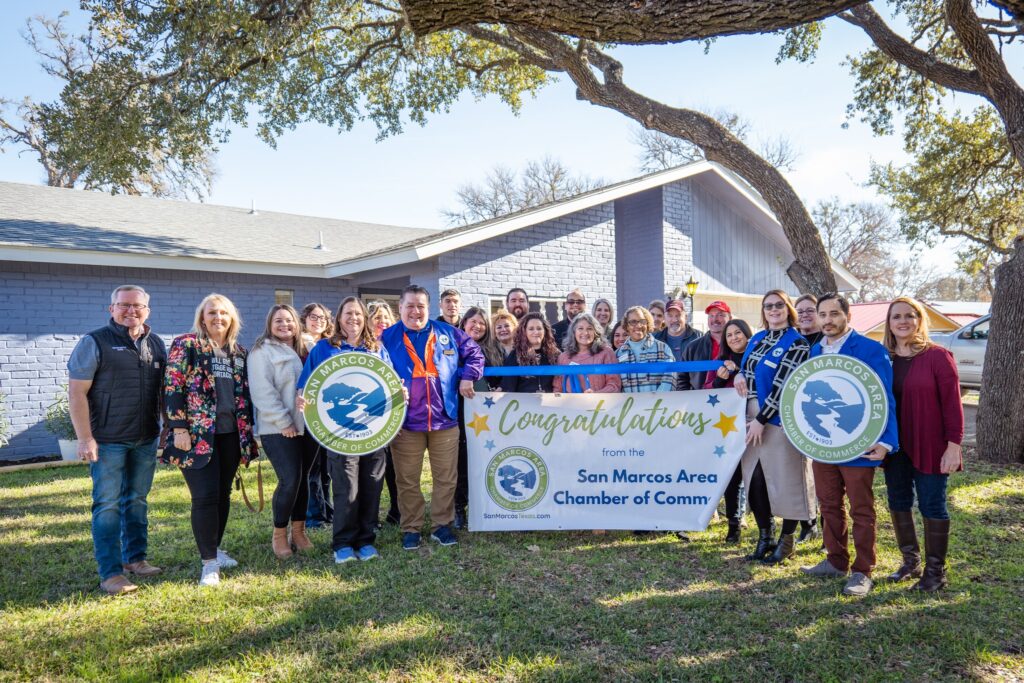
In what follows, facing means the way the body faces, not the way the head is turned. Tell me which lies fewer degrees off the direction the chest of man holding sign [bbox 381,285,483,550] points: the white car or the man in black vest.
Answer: the man in black vest

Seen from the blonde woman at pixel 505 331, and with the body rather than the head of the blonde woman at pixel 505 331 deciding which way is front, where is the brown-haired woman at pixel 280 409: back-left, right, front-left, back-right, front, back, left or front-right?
front-right

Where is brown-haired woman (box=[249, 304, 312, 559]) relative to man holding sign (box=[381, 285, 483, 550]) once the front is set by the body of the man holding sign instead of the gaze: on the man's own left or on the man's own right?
on the man's own right

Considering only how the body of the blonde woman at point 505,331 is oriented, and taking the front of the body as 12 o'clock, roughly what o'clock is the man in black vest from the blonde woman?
The man in black vest is roughly at 2 o'clock from the blonde woman.

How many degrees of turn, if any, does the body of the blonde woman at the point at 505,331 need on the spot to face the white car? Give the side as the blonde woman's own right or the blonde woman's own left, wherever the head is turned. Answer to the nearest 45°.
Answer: approximately 135° to the blonde woman's own left

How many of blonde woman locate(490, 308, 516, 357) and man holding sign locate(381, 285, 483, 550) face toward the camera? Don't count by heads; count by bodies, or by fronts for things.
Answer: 2

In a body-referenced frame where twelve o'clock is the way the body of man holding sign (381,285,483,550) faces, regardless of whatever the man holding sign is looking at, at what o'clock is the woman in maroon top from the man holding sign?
The woman in maroon top is roughly at 10 o'clock from the man holding sign.

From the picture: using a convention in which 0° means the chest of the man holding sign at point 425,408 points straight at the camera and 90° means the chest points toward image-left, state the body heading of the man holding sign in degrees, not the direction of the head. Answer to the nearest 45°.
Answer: approximately 0°

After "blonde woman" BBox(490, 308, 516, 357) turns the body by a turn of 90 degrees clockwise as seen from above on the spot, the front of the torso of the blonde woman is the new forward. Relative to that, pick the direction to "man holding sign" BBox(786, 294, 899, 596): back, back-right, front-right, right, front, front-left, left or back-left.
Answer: back-left

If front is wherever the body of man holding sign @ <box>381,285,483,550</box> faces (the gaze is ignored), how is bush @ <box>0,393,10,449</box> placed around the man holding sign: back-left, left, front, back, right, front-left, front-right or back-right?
back-right

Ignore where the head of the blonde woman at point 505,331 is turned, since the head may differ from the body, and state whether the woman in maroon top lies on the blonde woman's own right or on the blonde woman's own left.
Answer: on the blonde woman's own left
